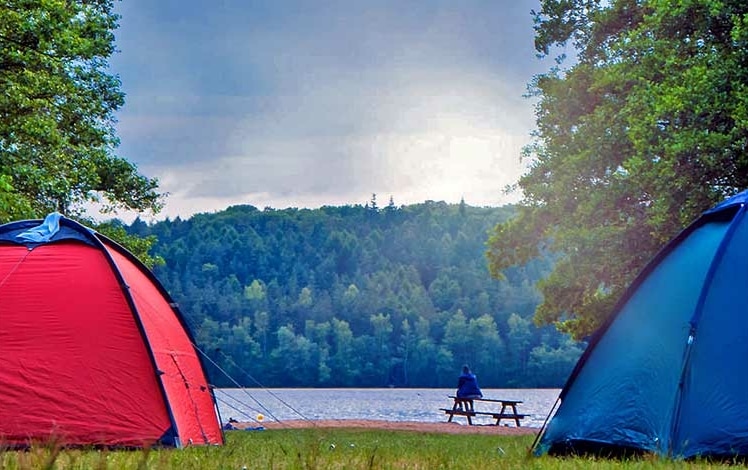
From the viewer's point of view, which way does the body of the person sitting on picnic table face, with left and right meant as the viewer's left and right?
facing away from the viewer

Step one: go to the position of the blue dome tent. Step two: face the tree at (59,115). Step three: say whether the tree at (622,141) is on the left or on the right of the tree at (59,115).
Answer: right

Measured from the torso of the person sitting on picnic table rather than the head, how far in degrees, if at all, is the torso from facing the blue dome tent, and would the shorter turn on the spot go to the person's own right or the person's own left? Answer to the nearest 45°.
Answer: approximately 180°

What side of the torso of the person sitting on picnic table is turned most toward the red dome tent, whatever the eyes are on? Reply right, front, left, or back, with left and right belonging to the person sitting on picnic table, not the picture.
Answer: back

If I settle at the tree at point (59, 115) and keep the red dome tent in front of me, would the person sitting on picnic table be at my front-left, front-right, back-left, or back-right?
back-left

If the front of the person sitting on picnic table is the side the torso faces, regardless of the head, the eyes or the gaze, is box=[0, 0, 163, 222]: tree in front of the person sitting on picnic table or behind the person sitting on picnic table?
behind
